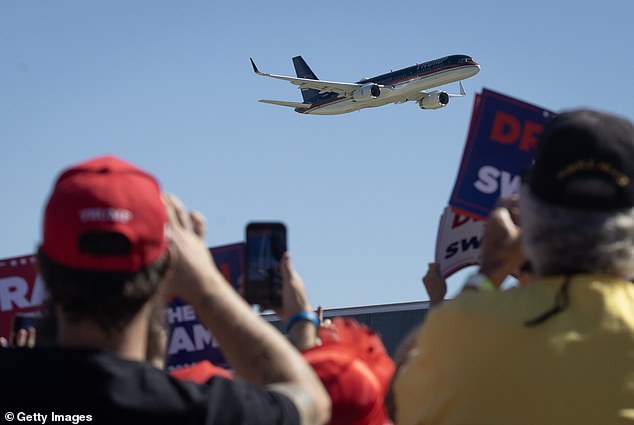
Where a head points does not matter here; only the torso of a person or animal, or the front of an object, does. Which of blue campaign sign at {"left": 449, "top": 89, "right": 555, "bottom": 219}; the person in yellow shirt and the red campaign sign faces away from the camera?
the person in yellow shirt

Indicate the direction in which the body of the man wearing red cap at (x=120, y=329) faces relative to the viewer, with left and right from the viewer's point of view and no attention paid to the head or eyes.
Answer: facing away from the viewer

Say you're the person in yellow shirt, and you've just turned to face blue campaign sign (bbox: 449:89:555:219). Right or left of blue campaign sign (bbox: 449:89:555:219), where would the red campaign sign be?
left

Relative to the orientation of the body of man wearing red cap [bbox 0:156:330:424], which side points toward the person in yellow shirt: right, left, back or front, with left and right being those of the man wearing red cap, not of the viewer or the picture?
right

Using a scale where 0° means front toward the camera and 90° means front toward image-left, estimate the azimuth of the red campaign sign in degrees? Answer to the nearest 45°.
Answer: approximately 0°

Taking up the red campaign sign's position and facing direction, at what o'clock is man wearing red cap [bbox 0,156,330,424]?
The man wearing red cap is roughly at 12 o'clock from the red campaign sign.

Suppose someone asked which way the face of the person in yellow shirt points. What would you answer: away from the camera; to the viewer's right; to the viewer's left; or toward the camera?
away from the camera

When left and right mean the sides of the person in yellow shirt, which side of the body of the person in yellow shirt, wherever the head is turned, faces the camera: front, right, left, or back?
back

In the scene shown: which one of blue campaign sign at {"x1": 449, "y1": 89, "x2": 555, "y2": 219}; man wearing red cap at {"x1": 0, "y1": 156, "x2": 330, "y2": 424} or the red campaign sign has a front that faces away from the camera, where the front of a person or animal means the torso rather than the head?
the man wearing red cap

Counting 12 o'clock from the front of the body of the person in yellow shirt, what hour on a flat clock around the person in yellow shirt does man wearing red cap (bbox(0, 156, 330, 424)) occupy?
The man wearing red cap is roughly at 8 o'clock from the person in yellow shirt.
